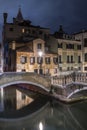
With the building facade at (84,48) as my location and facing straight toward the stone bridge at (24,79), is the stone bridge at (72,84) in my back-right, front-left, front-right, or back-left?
front-left

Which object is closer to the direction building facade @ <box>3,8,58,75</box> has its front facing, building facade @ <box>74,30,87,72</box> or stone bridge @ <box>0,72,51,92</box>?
the stone bridge

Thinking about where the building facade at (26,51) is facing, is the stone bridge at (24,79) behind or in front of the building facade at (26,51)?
in front

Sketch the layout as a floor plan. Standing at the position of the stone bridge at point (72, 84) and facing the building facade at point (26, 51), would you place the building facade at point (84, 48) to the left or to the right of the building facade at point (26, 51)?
right

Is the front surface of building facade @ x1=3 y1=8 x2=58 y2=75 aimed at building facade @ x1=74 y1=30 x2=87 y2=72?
no

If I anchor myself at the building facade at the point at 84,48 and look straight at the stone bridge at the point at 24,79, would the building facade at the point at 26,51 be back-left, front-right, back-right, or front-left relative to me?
front-right

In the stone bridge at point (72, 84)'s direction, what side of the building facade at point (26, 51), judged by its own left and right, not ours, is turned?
front

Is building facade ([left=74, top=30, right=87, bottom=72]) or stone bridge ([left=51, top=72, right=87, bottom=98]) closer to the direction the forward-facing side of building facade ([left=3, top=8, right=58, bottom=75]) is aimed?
the stone bridge

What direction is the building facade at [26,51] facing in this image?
toward the camera
